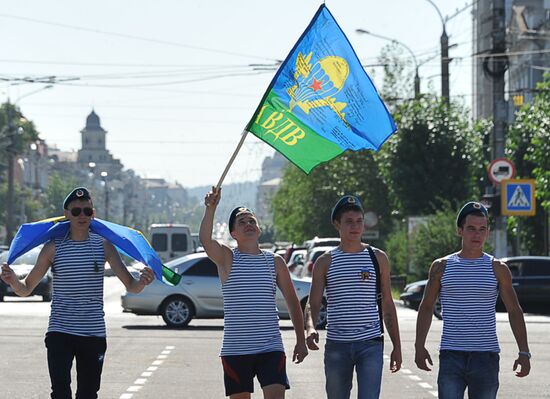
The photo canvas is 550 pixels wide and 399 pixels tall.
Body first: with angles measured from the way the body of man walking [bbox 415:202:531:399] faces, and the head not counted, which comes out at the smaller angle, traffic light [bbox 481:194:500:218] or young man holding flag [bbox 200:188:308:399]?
the young man holding flag

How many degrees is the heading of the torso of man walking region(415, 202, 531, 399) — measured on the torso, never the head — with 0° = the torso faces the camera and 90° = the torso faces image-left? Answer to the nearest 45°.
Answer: approximately 0°

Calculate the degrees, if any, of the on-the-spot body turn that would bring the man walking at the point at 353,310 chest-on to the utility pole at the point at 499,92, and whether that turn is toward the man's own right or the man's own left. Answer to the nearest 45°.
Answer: approximately 180°

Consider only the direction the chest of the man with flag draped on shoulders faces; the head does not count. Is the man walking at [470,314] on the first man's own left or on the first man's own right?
on the first man's own left

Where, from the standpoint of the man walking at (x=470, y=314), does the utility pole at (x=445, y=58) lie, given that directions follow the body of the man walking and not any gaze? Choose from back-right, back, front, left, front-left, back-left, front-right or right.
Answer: back

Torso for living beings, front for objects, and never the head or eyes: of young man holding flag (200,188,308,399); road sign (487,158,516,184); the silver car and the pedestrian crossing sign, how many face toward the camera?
3

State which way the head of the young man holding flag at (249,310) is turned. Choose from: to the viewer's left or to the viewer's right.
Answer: to the viewer's right
